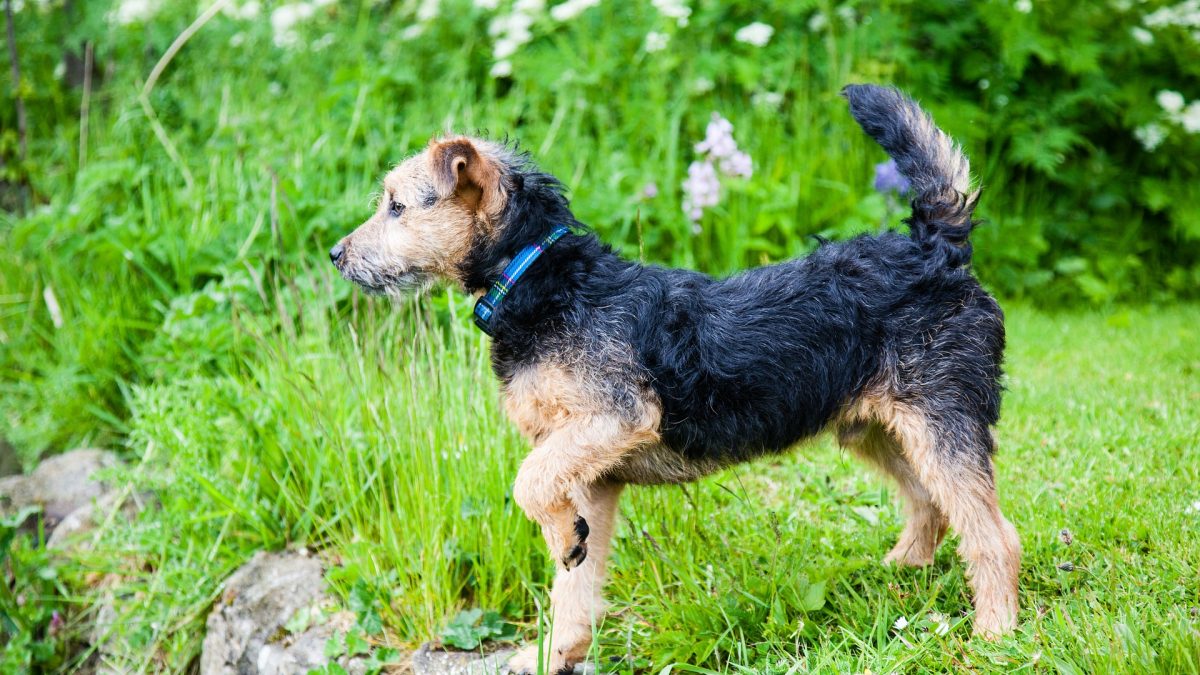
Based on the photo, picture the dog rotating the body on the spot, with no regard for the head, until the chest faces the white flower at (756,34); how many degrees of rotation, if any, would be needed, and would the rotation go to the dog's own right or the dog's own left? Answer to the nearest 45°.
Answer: approximately 90° to the dog's own right

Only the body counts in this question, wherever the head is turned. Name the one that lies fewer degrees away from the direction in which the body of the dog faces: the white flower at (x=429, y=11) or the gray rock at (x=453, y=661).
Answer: the gray rock

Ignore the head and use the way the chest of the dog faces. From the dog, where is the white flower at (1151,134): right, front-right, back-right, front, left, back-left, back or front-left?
back-right

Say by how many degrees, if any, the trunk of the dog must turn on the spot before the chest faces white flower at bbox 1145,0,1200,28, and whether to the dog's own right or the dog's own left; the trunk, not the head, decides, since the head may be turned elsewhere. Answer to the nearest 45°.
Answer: approximately 135° to the dog's own right

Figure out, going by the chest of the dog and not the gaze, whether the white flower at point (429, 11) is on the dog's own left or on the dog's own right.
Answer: on the dog's own right

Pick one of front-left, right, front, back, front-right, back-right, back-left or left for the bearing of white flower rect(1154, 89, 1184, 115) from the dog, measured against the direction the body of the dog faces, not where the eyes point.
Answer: back-right

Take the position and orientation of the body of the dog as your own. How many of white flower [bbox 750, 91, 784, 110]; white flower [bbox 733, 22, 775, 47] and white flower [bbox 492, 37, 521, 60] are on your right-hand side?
3

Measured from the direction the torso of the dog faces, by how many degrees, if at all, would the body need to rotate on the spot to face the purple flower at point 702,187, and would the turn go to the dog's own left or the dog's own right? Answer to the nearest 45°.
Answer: approximately 90° to the dog's own right

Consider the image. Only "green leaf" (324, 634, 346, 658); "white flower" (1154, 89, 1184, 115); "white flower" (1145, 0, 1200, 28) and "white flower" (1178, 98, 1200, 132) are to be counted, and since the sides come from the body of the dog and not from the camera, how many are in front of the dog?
1

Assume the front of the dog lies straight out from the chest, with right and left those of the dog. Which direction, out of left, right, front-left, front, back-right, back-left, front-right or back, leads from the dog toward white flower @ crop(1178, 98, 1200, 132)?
back-right

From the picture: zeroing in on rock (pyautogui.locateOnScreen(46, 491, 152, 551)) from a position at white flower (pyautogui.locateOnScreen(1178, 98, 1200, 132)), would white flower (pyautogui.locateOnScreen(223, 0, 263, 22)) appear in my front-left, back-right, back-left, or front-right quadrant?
front-right

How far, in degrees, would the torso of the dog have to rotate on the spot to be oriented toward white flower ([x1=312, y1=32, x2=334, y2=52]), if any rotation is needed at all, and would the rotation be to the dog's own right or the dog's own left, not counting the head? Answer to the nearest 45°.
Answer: approximately 90° to the dog's own right

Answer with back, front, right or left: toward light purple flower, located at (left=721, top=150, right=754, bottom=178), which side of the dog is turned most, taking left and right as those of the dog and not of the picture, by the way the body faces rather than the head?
right

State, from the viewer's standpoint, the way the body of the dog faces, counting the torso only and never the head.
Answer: to the viewer's left
